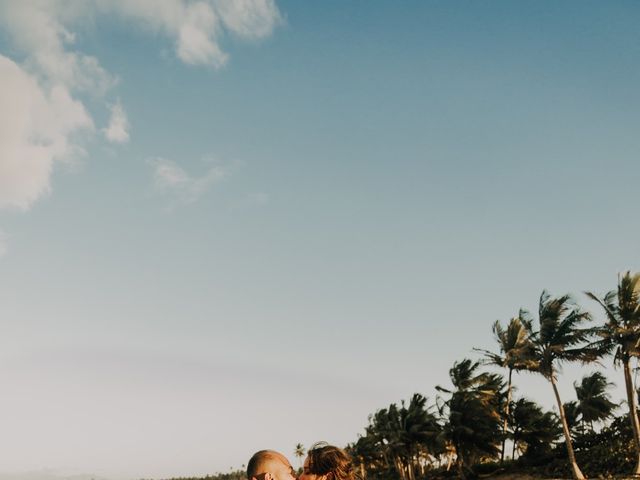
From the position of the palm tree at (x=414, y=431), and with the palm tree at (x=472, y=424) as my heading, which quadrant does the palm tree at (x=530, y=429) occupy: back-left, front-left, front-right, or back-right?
front-left

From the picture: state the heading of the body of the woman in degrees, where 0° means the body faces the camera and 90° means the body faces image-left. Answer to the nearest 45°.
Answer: approximately 90°

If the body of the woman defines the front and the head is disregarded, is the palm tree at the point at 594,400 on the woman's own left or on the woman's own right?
on the woman's own right

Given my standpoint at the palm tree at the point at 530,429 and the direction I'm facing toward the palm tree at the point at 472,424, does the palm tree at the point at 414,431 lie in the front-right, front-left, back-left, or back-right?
front-right

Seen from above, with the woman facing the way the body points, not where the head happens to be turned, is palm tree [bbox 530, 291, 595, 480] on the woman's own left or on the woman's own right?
on the woman's own right

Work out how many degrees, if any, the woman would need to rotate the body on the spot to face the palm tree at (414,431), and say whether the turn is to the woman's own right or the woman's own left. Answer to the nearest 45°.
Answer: approximately 90° to the woman's own right

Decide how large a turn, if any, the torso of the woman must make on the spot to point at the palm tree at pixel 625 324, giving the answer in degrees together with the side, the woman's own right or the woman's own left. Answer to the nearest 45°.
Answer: approximately 135° to the woman's own right

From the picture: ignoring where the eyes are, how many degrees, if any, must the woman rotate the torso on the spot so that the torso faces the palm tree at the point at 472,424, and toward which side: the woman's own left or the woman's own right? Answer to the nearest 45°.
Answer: approximately 90° to the woman's own right
